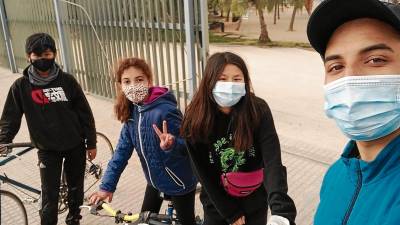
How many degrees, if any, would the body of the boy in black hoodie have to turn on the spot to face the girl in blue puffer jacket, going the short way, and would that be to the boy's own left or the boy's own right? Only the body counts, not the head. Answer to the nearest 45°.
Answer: approximately 45° to the boy's own left

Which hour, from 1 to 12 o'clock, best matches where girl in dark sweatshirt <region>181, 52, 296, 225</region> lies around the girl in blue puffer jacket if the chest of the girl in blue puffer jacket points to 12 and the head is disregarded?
The girl in dark sweatshirt is roughly at 9 o'clock from the girl in blue puffer jacket.

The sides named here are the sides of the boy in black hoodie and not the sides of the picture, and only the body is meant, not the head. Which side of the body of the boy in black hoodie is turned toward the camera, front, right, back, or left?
front

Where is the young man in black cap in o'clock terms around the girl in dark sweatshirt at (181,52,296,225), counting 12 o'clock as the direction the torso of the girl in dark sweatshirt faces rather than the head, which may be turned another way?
The young man in black cap is roughly at 11 o'clock from the girl in dark sweatshirt.

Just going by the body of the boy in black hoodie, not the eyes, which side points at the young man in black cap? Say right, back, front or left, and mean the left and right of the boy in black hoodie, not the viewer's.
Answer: front

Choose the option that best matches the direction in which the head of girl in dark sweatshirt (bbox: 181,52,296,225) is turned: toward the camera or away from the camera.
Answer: toward the camera

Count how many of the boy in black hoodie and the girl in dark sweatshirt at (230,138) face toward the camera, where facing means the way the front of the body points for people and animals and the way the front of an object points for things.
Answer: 2

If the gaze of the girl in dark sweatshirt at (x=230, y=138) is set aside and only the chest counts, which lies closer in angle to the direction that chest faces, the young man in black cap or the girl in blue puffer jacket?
the young man in black cap

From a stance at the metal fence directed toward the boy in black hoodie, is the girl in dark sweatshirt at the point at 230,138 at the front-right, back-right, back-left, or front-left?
front-left

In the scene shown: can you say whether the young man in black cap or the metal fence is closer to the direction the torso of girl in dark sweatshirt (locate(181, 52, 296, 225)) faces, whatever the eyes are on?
the young man in black cap

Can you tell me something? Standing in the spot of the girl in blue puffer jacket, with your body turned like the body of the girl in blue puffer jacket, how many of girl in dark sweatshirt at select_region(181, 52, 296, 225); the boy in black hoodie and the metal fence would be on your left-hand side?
1

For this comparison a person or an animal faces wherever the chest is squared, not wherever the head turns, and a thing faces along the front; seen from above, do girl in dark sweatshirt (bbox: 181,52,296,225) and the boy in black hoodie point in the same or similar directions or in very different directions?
same or similar directions

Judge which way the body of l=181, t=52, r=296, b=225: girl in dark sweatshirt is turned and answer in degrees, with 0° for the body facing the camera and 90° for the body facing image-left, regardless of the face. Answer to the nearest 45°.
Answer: approximately 0°
